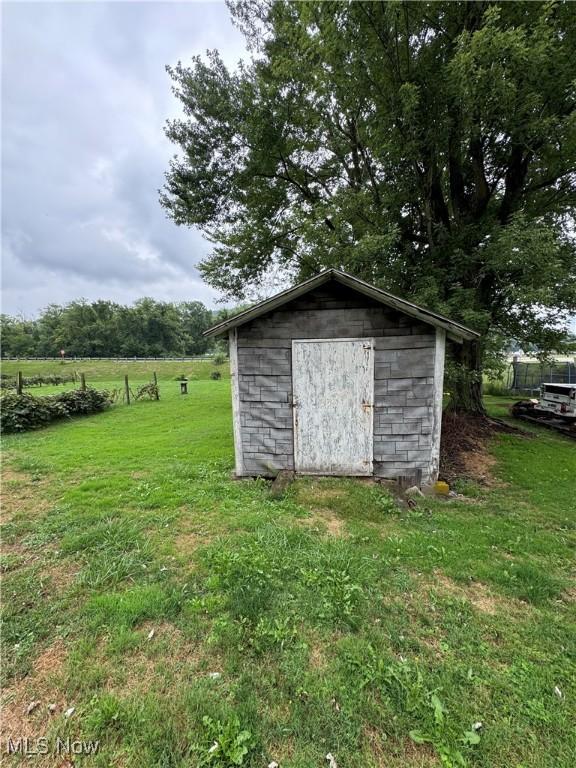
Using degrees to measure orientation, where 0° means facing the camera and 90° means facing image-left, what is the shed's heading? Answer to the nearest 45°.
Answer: approximately 0°

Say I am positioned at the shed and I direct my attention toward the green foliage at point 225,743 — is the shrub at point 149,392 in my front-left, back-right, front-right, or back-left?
back-right

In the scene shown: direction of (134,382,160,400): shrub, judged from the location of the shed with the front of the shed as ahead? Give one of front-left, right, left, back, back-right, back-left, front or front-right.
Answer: back-right

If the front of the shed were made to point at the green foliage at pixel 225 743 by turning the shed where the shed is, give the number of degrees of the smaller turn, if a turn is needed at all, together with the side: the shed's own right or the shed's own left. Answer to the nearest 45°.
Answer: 0° — it already faces it

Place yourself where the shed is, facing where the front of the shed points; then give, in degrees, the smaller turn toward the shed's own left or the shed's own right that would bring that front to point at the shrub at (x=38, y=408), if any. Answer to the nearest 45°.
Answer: approximately 90° to the shed's own right
